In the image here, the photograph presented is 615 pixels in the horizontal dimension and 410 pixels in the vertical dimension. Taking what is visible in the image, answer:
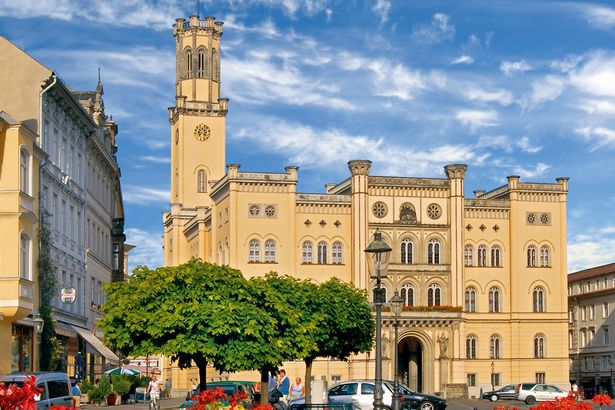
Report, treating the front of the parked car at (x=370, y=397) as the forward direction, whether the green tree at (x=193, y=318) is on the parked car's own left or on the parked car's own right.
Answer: on the parked car's own right
